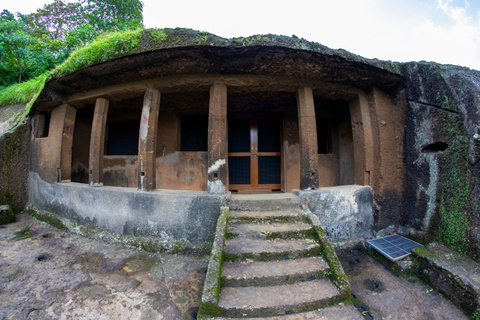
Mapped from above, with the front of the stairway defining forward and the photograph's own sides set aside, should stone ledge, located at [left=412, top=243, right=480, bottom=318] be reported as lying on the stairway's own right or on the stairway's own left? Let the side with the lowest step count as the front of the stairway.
on the stairway's own left

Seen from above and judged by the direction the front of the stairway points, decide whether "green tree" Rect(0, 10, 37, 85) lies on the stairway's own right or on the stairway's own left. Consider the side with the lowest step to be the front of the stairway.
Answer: on the stairway's own right

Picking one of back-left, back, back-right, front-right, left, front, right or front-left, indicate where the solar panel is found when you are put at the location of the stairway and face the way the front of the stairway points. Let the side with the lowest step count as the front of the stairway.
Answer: back-left

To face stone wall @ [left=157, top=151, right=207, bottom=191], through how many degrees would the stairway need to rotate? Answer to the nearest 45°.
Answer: approximately 135° to its right

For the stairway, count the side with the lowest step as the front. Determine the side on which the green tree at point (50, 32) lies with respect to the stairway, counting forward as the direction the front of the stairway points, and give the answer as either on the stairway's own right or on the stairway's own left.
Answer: on the stairway's own right

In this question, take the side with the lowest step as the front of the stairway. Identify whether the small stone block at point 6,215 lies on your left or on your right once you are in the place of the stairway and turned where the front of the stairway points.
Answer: on your right

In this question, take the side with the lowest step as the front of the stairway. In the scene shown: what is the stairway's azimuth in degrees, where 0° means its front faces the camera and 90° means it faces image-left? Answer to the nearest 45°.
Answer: approximately 0°

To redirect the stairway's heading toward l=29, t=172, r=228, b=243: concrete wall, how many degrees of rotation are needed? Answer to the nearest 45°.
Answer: approximately 90° to its right

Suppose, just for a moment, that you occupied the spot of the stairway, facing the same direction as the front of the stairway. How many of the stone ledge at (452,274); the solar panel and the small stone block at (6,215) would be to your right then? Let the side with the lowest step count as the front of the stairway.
1
